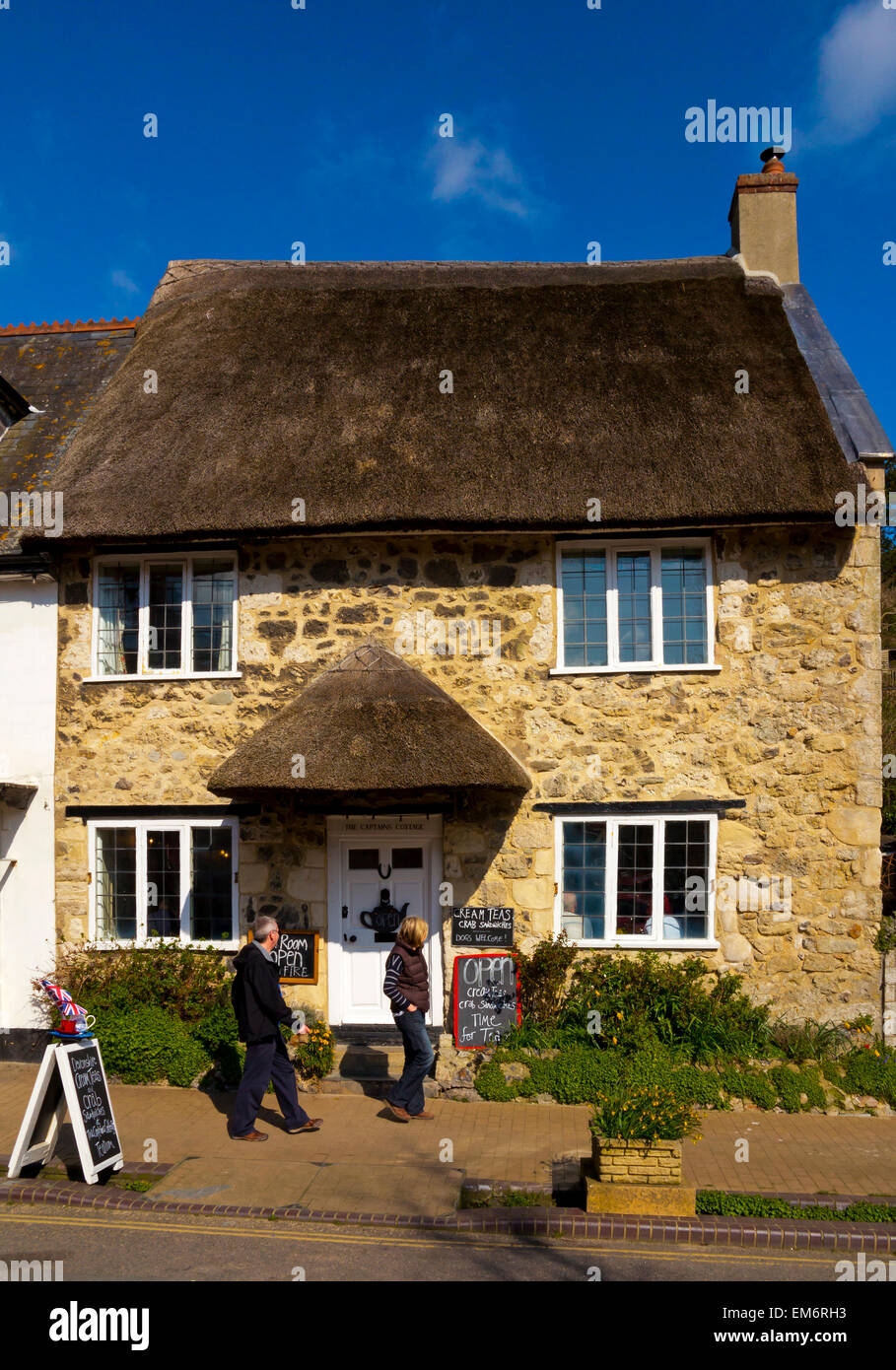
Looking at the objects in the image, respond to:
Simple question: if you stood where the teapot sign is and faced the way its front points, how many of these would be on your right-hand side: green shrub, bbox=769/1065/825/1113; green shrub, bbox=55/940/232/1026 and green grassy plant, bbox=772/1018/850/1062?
1

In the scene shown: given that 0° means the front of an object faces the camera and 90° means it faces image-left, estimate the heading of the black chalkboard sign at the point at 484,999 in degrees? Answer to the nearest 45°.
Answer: approximately 0°

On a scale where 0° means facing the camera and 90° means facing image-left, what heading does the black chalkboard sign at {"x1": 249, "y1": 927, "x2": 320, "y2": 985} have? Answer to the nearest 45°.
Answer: approximately 0°

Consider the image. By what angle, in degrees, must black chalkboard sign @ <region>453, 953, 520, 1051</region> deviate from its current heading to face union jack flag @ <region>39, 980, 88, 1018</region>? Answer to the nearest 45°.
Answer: approximately 45° to its right

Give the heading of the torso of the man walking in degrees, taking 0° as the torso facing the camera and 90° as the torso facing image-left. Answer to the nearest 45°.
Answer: approximately 270°

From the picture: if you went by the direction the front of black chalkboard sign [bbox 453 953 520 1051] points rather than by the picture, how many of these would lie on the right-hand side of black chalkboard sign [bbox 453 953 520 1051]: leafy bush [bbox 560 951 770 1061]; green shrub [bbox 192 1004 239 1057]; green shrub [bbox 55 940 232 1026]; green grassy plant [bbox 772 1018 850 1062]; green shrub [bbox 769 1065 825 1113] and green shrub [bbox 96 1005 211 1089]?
3

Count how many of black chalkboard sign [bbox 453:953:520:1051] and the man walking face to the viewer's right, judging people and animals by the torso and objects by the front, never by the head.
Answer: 1
